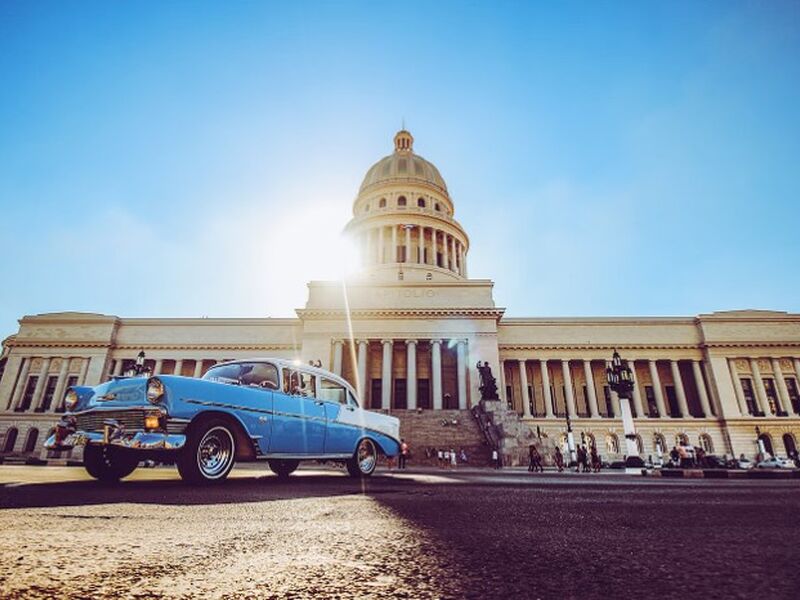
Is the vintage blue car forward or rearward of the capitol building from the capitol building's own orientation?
forward

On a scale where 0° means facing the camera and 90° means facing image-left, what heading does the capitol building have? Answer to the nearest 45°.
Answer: approximately 0°

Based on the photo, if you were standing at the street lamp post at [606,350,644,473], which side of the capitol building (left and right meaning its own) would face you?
front

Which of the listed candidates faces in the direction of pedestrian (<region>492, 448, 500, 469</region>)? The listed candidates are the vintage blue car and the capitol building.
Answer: the capitol building

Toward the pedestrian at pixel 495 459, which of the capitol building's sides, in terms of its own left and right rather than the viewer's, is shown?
front

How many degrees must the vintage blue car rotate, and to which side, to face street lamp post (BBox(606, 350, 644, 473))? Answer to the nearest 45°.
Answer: approximately 180°

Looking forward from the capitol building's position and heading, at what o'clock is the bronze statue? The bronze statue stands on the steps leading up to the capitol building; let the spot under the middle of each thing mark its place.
The bronze statue is roughly at 12 o'clock from the capitol building.

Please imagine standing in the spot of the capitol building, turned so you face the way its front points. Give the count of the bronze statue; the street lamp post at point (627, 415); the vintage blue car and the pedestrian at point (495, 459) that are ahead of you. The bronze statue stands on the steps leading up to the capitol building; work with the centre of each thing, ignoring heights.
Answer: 4

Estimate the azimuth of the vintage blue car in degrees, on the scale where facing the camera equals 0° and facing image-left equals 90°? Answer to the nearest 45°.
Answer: approximately 45°

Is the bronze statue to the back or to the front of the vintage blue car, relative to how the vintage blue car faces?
to the back

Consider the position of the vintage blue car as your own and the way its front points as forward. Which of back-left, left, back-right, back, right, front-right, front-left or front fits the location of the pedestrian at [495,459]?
back
